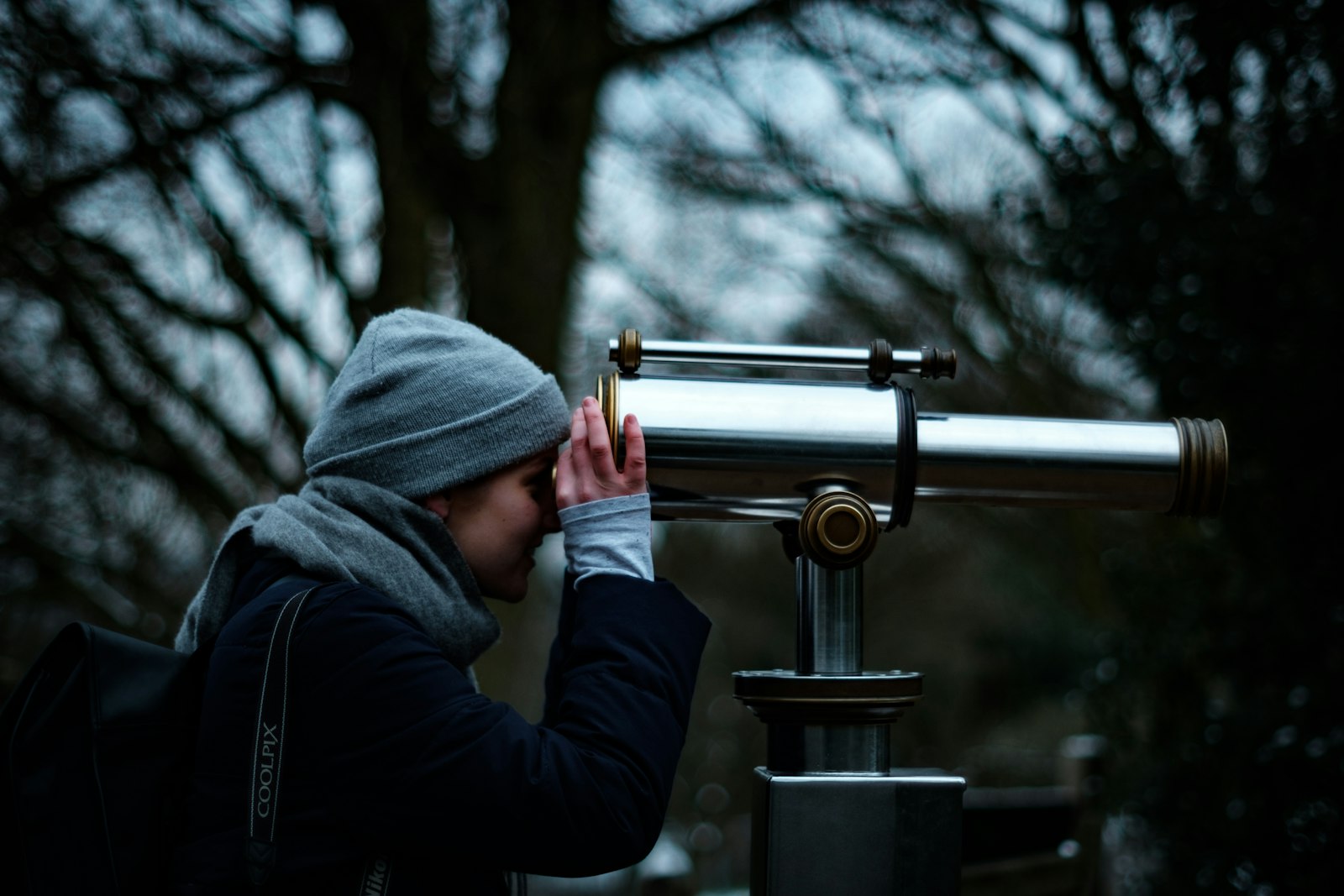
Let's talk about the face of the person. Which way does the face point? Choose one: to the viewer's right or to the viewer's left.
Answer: to the viewer's right

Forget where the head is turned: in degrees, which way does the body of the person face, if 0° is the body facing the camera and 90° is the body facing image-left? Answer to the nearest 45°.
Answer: approximately 270°
